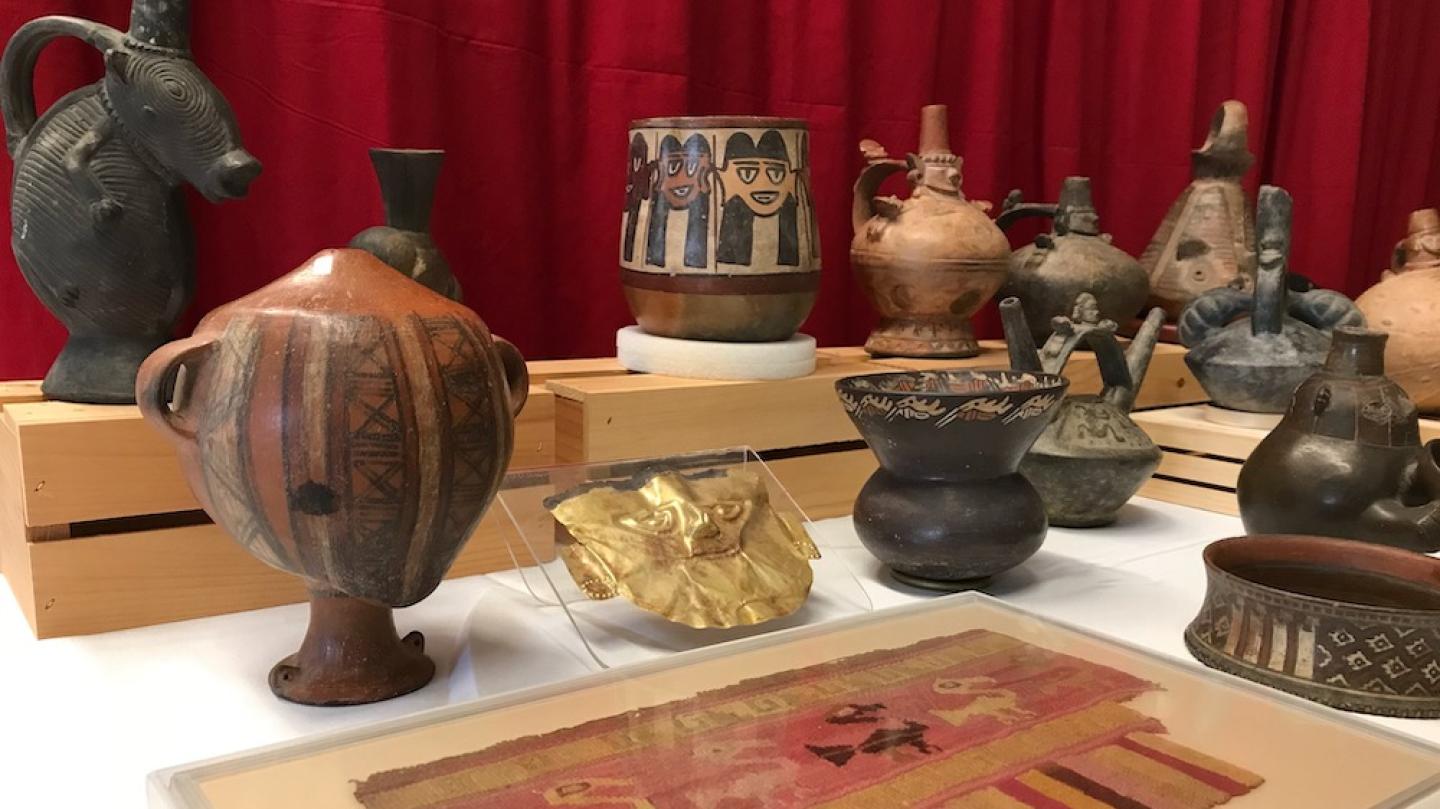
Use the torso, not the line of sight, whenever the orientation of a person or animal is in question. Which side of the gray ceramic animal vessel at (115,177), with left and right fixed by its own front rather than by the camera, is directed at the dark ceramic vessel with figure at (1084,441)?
front

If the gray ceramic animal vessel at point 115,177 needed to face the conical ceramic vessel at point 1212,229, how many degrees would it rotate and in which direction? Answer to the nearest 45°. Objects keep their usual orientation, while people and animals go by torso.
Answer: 0° — it already faces it

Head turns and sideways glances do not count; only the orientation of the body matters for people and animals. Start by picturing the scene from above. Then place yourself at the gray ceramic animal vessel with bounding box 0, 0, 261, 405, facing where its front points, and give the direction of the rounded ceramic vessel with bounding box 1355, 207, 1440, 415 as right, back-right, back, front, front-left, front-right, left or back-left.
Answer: front

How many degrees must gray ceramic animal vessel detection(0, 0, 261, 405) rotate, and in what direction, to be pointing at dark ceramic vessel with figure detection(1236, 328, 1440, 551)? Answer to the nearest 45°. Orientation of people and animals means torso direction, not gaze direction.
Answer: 0° — it already faces it

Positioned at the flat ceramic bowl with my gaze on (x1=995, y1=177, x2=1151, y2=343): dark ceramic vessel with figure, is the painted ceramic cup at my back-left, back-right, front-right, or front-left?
front-left

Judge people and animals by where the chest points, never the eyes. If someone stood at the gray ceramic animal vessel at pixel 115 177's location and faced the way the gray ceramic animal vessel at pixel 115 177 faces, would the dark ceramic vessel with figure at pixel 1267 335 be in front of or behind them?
in front

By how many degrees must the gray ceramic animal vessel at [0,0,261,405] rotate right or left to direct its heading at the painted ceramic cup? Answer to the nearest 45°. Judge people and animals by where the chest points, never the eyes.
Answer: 0° — it already faces it

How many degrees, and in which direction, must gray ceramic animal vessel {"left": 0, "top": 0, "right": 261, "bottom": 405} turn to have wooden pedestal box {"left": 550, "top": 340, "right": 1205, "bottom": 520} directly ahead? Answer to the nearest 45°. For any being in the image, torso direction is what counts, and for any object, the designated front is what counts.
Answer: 0° — it already faces it

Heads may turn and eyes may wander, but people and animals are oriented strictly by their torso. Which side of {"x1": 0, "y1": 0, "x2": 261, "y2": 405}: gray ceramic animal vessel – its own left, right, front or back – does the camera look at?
right

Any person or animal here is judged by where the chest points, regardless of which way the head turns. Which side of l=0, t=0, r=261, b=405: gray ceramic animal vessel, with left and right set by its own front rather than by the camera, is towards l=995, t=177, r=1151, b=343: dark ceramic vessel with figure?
front

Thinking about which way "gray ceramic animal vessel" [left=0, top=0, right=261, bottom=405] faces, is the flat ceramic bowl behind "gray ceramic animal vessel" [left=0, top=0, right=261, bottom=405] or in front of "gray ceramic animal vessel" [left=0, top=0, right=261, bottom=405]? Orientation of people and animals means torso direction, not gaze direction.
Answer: in front
